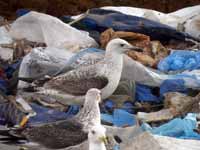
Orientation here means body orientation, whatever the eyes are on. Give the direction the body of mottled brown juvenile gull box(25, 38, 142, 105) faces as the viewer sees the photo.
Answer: to the viewer's right

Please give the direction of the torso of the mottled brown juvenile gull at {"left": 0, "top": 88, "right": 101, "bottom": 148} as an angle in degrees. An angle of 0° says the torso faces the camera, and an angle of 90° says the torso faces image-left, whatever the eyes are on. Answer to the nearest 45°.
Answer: approximately 270°

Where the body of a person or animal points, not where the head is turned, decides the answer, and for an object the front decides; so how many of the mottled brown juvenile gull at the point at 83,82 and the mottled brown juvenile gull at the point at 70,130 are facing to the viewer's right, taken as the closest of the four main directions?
2

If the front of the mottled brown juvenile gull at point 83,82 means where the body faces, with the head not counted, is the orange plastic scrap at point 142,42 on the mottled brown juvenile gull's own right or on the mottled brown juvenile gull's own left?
on the mottled brown juvenile gull's own left

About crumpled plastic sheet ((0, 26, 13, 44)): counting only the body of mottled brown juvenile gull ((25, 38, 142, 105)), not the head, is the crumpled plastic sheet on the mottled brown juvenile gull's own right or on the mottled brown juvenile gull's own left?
on the mottled brown juvenile gull's own left

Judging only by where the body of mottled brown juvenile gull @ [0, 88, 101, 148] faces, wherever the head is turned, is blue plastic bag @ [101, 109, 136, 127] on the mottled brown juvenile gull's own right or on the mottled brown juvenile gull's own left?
on the mottled brown juvenile gull's own left

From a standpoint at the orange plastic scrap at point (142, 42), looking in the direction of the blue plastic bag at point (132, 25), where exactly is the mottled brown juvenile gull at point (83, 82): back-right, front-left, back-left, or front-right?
back-left

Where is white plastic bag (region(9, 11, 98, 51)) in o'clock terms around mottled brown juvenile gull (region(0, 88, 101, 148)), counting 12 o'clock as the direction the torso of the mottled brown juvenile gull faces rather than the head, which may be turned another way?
The white plastic bag is roughly at 9 o'clock from the mottled brown juvenile gull.
